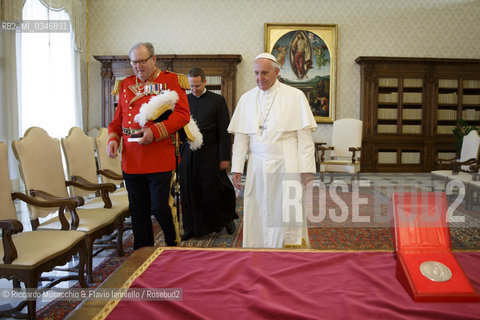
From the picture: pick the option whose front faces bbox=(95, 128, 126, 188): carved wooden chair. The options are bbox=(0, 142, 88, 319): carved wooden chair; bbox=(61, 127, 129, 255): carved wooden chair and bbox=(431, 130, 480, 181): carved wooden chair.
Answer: bbox=(431, 130, 480, 181): carved wooden chair

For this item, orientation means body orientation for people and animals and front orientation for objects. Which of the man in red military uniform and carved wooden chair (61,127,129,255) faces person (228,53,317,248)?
the carved wooden chair

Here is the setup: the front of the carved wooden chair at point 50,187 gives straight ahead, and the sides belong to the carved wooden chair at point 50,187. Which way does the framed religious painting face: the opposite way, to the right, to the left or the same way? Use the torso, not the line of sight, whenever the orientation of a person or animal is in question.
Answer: to the right

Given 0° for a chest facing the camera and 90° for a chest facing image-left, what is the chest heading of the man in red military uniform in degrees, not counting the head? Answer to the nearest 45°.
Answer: approximately 45°

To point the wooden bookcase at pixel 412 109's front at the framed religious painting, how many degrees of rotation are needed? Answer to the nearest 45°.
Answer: approximately 90° to its right

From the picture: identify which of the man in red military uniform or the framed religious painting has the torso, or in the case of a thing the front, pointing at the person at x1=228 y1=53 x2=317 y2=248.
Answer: the framed religious painting

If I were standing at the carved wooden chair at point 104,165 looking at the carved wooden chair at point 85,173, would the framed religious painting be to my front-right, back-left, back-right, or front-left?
back-left

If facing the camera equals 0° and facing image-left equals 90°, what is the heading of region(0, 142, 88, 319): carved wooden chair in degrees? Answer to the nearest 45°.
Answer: approximately 315°

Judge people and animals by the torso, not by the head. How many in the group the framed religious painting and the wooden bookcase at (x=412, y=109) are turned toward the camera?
2

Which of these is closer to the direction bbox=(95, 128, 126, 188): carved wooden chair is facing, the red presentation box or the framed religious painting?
the red presentation box
